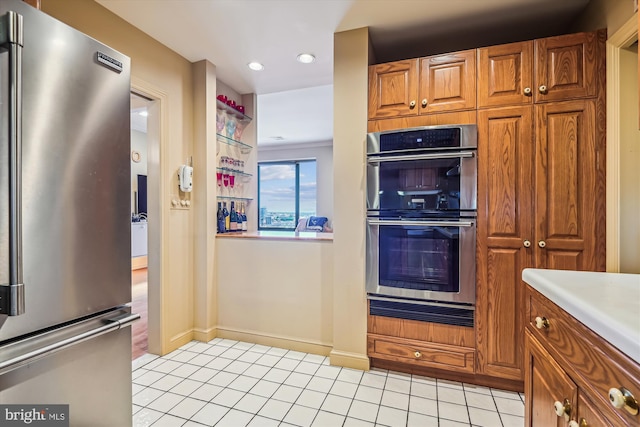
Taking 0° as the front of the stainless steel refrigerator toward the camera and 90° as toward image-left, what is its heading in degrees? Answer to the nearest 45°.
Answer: approximately 315°

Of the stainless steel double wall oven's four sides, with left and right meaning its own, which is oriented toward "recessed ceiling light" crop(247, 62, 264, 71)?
right

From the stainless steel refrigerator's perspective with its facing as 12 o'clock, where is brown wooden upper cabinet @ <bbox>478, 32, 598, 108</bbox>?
The brown wooden upper cabinet is roughly at 11 o'clock from the stainless steel refrigerator.

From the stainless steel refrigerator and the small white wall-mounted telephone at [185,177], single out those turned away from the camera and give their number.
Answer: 0

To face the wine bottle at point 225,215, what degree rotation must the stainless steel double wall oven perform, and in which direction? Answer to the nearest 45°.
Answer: approximately 90° to its right

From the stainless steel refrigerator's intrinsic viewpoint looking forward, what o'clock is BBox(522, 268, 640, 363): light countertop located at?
The light countertop is roughly at 12 o'clock from the stainless steel refrigerator.

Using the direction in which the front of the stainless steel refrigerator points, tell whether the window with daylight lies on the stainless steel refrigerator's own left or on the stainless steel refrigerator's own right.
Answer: on the stainless steel refrigerator's own left

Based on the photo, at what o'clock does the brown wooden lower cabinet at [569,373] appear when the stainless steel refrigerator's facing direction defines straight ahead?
The brown wooden lower cabinet is roughly at 12 o'clock from the stainless steel refrigerator.

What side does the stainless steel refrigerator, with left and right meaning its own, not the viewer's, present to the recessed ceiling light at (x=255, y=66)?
left
